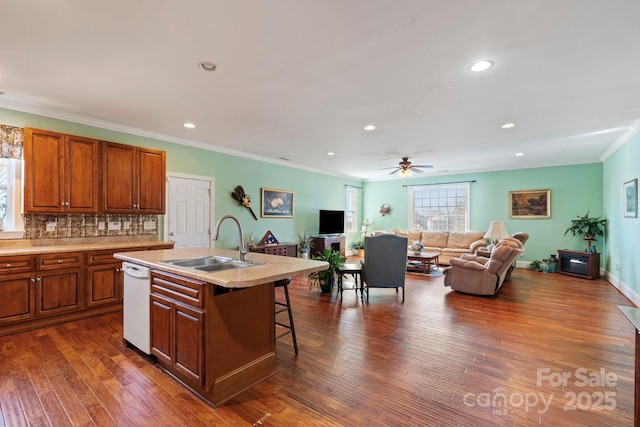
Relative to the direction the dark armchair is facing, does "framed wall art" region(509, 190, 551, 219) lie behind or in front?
in front

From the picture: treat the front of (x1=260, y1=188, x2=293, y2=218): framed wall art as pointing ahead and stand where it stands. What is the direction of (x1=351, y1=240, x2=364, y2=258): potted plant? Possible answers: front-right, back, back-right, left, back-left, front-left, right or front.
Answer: left

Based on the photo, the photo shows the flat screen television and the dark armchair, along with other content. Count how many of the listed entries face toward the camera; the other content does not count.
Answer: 1

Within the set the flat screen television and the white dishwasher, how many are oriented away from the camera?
0

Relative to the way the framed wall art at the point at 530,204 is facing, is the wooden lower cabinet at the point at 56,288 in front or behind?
in front

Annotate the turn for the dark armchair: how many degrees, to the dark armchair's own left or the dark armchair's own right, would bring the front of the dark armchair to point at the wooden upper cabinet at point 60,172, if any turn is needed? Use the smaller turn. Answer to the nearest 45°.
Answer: approximately 135° to the dark armchair's own left

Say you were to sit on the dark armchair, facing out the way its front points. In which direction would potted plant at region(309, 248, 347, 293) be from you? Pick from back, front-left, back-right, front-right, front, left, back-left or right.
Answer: left

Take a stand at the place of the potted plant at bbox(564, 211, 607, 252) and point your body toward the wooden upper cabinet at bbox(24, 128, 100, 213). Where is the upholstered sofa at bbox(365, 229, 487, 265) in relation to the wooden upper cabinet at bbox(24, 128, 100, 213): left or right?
right

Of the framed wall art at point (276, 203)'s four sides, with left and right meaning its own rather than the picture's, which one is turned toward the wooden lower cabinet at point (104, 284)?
right

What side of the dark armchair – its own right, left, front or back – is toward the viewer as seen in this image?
back

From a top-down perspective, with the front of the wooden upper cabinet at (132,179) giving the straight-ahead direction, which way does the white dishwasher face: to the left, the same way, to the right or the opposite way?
to the right

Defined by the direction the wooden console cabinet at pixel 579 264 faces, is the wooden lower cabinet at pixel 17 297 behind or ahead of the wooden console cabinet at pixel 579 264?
ahead
